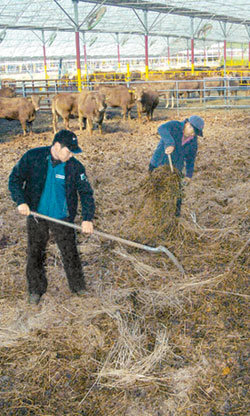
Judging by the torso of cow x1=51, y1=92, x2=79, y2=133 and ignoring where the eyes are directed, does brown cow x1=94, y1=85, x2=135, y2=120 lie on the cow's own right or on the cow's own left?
on the cow's own left

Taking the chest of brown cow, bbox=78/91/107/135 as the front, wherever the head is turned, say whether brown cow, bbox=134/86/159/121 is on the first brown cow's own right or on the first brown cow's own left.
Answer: on the first brown cow's own left

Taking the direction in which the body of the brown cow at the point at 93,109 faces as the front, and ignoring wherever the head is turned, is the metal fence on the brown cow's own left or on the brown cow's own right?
on the brown cow's own left

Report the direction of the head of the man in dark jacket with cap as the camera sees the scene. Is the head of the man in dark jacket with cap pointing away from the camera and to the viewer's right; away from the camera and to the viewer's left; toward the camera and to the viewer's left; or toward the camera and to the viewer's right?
toward the camera and to the viewer's right
